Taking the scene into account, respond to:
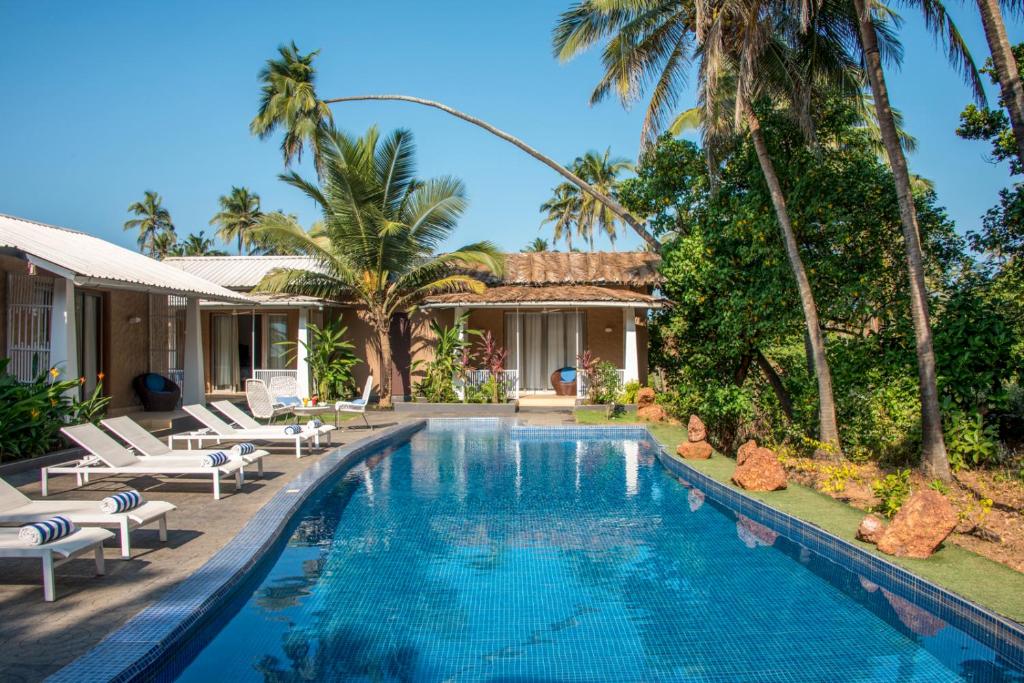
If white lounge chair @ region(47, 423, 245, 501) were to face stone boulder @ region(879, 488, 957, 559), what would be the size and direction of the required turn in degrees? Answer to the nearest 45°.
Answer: approximately 45° to its right

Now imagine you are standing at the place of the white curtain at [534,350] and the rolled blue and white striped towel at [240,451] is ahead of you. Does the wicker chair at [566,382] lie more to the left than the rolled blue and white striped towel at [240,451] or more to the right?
left

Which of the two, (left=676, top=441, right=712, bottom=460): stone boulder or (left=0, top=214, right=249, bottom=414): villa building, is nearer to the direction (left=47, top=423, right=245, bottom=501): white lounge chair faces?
the stone boulder

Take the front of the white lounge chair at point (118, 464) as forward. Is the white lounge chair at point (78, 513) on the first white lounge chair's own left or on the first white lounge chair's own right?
on the first white lounge chair's own right

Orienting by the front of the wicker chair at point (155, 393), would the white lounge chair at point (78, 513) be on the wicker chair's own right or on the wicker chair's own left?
on the wicker chair's own right

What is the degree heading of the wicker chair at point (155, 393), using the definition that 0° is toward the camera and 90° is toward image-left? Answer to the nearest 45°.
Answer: approximately 315°

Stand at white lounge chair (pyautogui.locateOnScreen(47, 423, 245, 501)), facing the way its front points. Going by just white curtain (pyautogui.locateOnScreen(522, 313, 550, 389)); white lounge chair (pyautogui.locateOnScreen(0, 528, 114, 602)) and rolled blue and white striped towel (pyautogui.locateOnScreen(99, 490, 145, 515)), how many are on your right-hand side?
2

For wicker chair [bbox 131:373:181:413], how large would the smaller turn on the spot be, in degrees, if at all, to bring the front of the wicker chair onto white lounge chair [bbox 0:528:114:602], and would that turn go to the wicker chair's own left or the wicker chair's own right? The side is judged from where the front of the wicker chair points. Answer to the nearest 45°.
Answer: approximately 45° to the wicker chair's own right

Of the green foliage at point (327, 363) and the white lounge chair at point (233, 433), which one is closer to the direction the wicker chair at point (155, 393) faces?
the white lounge chair

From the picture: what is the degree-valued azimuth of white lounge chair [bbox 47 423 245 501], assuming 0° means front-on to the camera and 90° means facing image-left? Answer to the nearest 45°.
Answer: approximately 270°

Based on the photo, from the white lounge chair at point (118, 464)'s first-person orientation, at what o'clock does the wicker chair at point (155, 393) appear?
The wicker chair is roughly at 9 o'clock from the white lounge chair.
